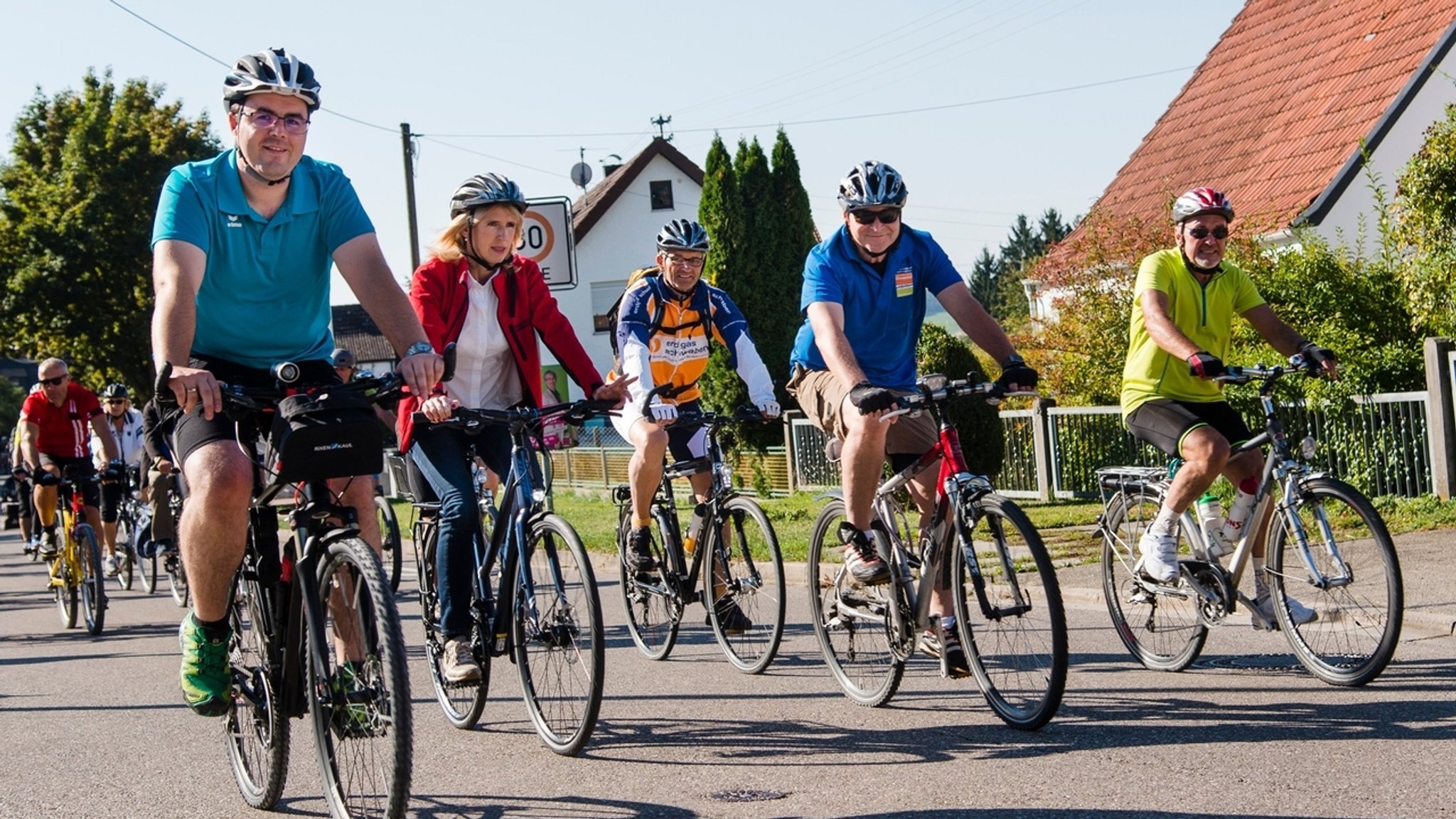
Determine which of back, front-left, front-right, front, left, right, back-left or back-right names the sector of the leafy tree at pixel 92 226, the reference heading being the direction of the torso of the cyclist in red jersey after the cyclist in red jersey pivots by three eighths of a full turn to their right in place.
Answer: front-right

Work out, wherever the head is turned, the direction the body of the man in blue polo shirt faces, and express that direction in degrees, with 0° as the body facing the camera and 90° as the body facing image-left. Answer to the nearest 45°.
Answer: approximately 315°

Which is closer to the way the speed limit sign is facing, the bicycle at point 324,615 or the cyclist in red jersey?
the bicycle

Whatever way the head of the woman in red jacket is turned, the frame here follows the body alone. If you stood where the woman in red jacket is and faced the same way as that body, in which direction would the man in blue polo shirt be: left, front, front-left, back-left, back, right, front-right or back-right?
front-left

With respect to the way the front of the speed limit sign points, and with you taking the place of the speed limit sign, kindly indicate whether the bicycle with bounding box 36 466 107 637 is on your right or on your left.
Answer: on your right

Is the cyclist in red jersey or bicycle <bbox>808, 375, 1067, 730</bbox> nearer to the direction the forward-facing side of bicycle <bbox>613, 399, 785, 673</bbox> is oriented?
the bicycle

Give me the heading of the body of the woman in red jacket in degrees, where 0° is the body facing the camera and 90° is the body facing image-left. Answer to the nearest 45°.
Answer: approximately 315°

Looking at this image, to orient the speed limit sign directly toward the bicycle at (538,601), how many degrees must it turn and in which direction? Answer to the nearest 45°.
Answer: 0° — it already faces it

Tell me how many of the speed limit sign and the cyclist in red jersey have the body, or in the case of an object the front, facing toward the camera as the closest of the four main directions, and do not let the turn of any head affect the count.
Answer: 2

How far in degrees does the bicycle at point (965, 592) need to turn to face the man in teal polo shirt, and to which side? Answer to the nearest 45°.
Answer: approximately 90° to its right

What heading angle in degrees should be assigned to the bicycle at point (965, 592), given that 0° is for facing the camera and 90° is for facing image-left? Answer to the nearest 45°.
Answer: approximately 315°
